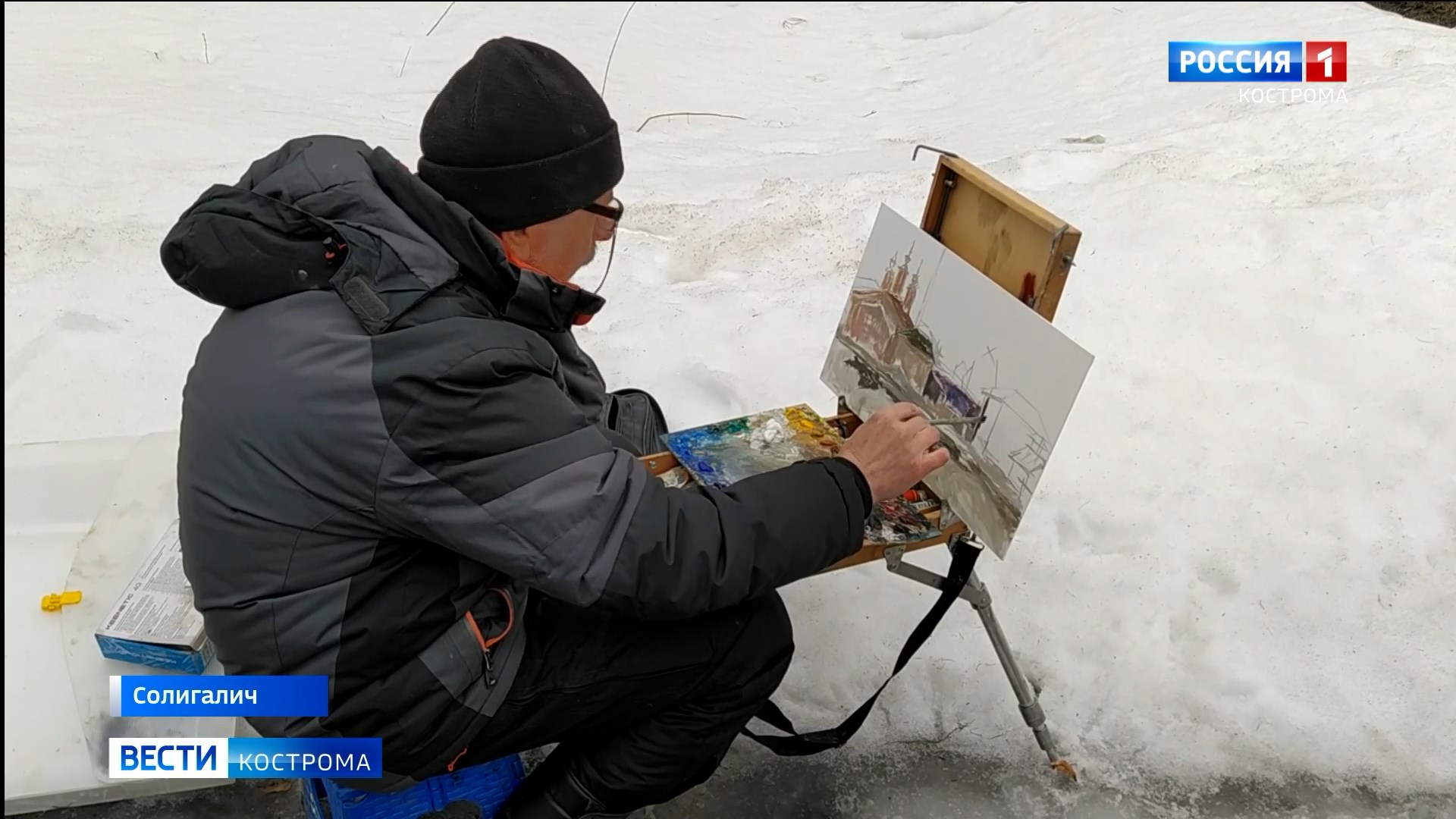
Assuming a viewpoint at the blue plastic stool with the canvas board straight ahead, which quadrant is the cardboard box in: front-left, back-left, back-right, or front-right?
back-left

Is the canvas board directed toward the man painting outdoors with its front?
yes

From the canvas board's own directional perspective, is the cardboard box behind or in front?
in front

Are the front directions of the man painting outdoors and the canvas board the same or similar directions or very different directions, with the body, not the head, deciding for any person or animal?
very different directions

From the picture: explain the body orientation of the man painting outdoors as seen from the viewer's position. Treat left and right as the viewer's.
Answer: facing away from the viewer and to the right of the viewer

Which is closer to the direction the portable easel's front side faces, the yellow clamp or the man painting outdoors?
the man painting outdoors

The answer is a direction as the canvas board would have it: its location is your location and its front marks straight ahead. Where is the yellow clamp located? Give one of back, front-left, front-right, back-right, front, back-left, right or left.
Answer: front-right

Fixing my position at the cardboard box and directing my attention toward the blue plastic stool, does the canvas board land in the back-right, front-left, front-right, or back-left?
front-left

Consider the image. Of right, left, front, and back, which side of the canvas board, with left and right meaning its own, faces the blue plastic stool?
front

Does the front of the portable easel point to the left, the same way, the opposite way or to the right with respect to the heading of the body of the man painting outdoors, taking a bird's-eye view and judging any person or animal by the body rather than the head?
the opposite way

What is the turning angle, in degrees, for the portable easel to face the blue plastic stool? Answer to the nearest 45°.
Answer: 0° — it already faces it

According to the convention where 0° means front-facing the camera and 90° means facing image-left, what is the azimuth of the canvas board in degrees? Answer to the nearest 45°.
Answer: approximately 45°

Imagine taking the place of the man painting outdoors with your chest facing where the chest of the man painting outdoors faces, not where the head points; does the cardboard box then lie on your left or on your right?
on your left
